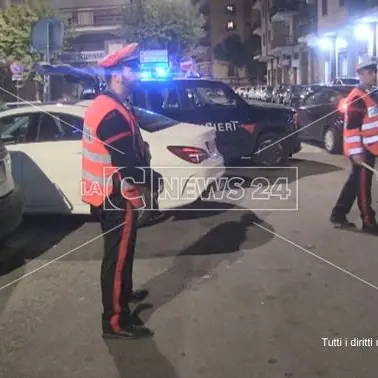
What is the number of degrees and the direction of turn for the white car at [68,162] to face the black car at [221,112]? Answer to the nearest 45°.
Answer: approximately 90° to its right

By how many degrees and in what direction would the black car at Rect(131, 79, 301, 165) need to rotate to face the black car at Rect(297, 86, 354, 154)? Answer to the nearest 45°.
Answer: approximately 45° to its left

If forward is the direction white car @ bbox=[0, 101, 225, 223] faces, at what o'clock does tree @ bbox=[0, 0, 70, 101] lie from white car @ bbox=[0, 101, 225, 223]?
The tree is roughly at 1 o'clock from the white car.

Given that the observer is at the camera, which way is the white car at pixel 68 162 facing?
facing away from the viewer and to the left of the viewer

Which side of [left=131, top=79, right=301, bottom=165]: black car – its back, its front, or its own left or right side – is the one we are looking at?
right

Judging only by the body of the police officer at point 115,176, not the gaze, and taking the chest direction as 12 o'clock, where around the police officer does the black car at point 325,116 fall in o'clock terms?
The black car is roughly at 10 o'clock from the police officer.

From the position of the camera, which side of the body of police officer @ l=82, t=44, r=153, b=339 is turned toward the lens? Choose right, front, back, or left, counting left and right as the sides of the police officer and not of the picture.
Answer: right
